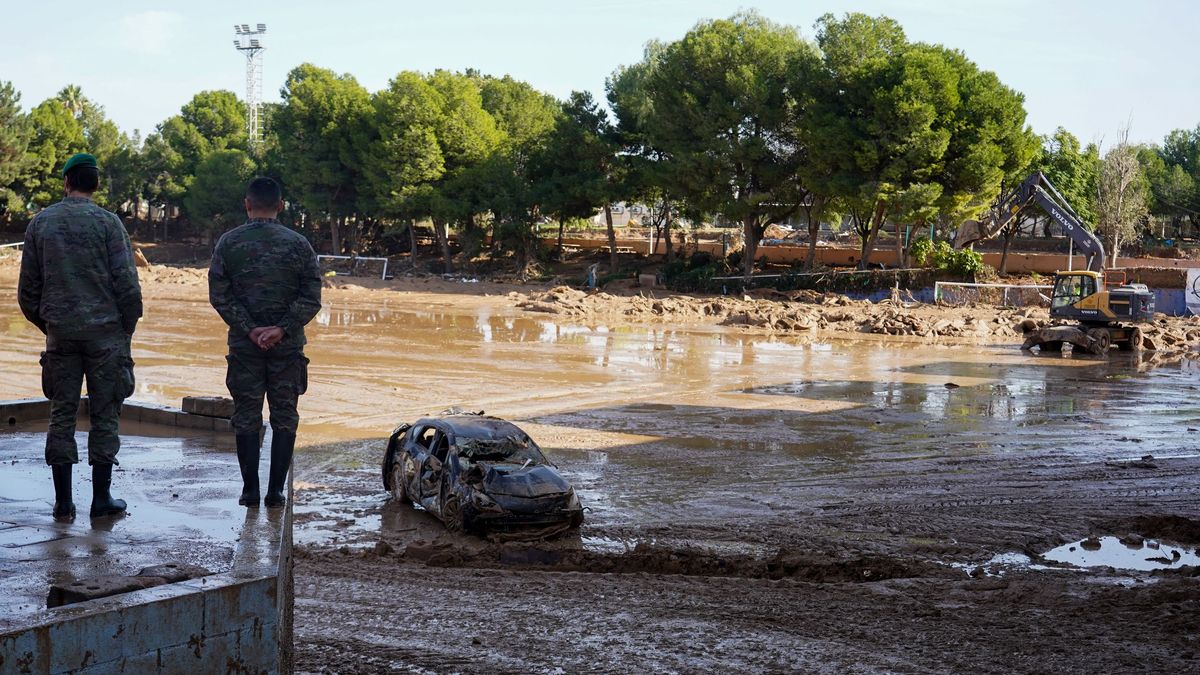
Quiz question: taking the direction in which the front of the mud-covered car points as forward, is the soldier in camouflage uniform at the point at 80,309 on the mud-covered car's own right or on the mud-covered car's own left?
on the mud-covered car's own right

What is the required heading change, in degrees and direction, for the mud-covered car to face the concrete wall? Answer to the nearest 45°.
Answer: approximately 45° to its right

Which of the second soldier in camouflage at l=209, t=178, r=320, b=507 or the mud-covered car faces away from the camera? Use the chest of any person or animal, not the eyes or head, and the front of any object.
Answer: the second soldier in camouflage

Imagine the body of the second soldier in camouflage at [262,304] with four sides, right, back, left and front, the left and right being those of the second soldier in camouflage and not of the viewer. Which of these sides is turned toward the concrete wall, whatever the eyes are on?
back

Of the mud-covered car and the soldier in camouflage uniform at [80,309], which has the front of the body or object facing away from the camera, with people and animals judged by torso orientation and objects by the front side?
the soldier in camouflage uniform

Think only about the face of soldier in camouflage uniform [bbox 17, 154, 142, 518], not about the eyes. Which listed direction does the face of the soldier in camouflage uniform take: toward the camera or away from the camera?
away from the camera

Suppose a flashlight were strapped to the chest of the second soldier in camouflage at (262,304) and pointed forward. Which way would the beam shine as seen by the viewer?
away from the camera

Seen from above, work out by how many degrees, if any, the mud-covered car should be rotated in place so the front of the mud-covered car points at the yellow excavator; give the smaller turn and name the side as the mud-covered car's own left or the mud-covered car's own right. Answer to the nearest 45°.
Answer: approximately 90° to the mud-covered car's own left

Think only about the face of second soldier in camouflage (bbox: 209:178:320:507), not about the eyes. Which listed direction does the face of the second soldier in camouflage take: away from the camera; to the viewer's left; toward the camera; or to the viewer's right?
away from the camera

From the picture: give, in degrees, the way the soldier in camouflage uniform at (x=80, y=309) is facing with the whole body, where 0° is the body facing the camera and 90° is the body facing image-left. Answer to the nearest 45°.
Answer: approximately 180°

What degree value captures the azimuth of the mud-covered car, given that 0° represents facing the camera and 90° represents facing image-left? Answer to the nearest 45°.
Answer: approximately 315°

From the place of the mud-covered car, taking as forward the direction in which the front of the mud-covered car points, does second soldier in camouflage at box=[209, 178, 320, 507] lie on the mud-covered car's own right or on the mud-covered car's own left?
on the mud-covered car's own right
